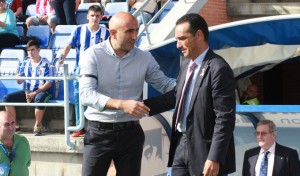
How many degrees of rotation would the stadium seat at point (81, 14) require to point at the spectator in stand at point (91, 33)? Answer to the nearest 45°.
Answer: approximately 45° to its left

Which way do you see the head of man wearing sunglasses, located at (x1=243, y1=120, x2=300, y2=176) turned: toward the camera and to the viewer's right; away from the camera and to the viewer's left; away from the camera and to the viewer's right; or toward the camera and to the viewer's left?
toward the camera and to the viewer's left

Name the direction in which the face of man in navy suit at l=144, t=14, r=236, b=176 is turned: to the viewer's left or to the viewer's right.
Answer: to the viewer's left

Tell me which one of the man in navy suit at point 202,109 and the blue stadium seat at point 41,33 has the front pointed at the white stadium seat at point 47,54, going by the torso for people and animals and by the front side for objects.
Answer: the blue stadium seat at point 41,33

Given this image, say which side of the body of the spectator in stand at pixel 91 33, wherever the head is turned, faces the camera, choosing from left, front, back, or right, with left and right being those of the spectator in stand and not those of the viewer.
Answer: front

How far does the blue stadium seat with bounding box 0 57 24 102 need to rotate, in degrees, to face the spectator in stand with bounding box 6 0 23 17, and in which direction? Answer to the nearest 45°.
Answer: approximately 180°

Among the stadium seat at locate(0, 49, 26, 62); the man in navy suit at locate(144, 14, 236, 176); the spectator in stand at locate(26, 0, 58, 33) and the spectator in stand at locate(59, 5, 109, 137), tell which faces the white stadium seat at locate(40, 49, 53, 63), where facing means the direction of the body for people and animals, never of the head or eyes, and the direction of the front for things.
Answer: the spectator in stand at locate(26, 0, 58, 33)

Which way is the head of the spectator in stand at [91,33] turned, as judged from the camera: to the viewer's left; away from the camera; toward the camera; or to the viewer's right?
toward the camera

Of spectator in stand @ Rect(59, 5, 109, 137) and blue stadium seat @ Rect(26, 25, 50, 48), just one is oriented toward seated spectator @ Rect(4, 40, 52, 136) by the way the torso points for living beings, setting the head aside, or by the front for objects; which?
the blue stadium seat

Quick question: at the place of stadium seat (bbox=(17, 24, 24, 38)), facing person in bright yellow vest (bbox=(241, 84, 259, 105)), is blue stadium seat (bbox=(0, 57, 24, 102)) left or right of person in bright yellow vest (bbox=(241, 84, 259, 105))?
right

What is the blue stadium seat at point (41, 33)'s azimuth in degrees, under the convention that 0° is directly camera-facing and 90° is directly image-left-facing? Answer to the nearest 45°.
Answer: approximately 0°

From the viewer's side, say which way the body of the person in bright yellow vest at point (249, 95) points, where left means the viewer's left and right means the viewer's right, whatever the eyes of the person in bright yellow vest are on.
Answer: facing the viewer and to the left of the viewer

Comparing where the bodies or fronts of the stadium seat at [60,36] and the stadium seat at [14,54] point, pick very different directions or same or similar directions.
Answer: same or similar directions

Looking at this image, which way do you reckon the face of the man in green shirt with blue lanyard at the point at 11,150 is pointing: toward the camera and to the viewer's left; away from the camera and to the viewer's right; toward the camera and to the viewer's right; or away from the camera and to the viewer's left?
toward the camera and to the viewer's right
